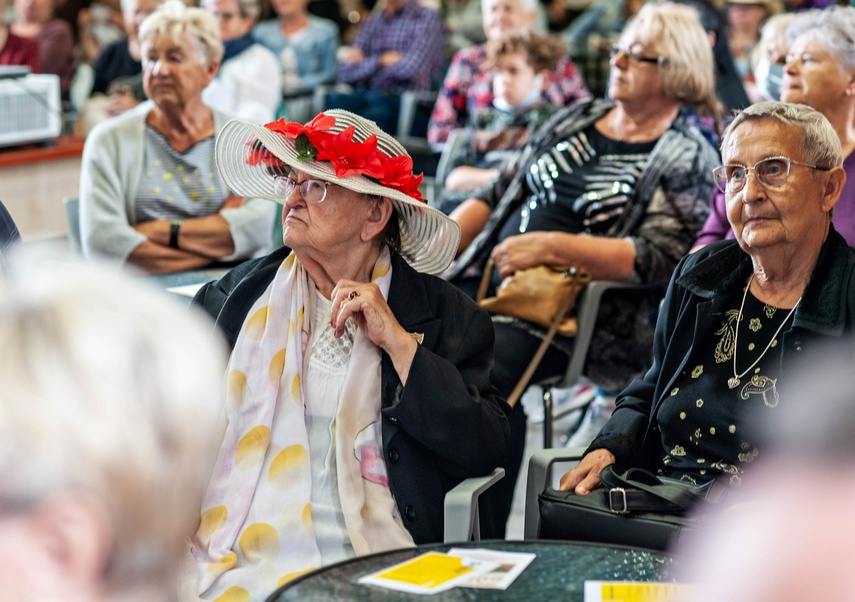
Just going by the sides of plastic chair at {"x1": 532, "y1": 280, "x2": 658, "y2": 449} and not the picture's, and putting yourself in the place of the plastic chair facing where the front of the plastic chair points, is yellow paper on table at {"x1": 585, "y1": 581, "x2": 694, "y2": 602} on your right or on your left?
on your left

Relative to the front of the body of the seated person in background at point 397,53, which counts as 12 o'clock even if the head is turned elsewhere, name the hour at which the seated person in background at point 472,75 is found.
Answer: the seated person in background at point 472,75 is roughly at 10 o'clock from the seated person in background at point 397,53.

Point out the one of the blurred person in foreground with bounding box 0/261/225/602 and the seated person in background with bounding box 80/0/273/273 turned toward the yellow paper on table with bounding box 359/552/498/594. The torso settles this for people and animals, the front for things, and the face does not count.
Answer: the seated person in background

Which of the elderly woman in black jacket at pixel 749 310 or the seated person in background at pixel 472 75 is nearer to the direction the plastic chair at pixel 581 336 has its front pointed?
the elderly woman in black jacket

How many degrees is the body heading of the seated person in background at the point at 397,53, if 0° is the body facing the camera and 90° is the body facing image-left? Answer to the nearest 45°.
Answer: approximately 45°

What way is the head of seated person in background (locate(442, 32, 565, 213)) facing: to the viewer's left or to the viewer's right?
to the viewer's left

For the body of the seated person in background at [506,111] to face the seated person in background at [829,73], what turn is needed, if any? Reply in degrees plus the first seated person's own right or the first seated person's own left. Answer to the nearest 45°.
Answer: approximately 90° to the first seated person's own left

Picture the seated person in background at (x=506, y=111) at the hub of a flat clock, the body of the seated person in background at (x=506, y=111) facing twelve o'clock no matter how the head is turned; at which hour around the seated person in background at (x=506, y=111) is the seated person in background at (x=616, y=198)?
the seated person in background at (x=616, y=198) is roughly at 10 o'clock from the seated person in background at (x=506, y=111).

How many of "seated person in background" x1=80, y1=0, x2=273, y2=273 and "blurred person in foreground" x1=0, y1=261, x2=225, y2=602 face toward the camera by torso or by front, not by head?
1

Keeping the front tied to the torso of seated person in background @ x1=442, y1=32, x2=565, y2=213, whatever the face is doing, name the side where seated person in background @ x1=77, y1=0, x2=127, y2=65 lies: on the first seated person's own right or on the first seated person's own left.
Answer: on the first seated person's own right

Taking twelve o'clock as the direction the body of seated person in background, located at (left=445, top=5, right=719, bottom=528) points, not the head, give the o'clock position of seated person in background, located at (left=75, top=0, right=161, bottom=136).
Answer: seated person in background, located at (left=75, top=0, right=161, bottom=136) is roughly at 3 o'clock from seated person in background, located at (left=445, top=5, right=719, bottom=528).
